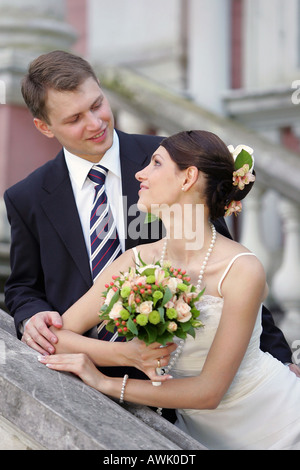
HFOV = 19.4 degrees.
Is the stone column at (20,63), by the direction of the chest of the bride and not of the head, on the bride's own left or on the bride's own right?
on the bride's own right

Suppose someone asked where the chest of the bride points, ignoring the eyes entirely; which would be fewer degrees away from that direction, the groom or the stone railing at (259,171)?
the groom

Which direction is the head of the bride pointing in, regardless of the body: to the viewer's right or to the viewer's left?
to the viewer's left

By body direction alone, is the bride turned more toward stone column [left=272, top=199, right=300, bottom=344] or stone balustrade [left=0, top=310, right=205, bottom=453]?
the stone balustrade

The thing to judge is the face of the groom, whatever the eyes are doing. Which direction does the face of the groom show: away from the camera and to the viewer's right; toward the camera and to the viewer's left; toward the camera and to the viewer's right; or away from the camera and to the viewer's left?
toward the camera and to the viewer's right

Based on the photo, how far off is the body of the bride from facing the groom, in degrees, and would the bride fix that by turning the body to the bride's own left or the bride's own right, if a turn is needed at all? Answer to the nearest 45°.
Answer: approximately 90° to the bride's own right

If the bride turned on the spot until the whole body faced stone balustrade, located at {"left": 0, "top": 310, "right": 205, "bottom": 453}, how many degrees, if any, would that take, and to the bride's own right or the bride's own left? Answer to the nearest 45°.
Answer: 0° — they already face it

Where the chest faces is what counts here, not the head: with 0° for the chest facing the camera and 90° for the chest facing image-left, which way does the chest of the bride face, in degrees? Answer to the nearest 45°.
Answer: approximately 45°

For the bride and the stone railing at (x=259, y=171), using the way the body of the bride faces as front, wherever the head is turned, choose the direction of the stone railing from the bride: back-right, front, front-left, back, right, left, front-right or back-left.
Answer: back-right

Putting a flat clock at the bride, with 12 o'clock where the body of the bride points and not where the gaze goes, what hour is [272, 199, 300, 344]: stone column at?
The stone column is roughly at 5 o'clock from the bride.
